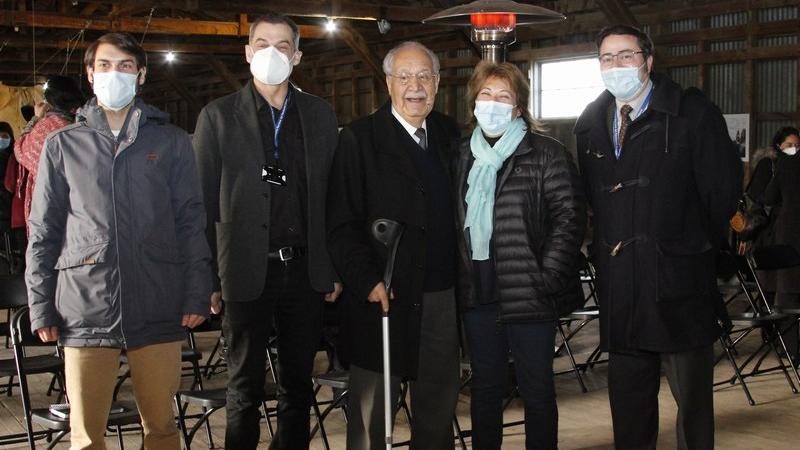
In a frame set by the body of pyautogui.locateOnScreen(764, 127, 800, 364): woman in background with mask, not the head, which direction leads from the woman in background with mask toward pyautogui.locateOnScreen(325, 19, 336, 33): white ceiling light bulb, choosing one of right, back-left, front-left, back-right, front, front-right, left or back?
back
